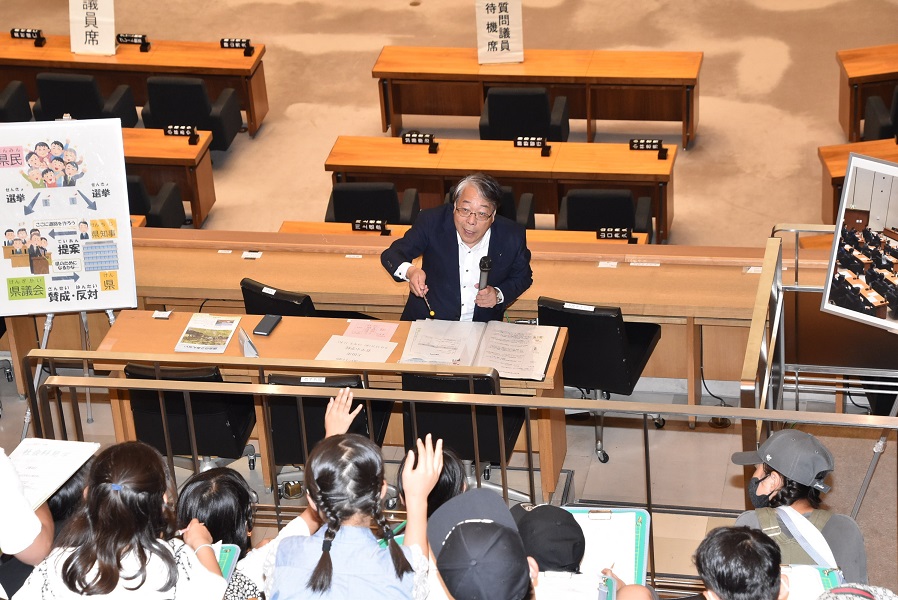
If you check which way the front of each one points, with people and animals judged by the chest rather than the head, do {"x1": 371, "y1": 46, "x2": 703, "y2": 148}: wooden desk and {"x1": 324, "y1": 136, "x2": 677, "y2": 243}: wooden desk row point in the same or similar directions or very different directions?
same or similar directions

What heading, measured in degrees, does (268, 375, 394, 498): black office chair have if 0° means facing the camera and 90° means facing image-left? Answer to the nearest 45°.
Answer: approximately 180°

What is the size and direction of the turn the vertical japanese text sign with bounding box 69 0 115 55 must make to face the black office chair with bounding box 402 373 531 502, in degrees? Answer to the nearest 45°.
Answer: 0° — it already faces it

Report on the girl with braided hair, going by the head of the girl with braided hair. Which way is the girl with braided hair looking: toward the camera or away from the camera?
away from the camera

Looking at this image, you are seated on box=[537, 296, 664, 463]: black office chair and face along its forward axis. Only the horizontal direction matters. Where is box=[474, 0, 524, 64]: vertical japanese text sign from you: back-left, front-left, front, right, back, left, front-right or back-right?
front-left

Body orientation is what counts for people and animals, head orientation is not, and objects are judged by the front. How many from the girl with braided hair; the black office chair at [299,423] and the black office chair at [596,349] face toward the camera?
0

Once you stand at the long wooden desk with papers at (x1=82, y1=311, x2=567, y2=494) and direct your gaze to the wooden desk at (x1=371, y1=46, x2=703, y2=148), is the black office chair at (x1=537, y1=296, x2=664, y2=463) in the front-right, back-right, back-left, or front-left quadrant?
front-right

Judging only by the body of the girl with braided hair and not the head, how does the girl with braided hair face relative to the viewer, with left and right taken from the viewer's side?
facing away from the viewer

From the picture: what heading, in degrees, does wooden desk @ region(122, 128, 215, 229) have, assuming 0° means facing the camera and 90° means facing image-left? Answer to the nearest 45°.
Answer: approximately 0°

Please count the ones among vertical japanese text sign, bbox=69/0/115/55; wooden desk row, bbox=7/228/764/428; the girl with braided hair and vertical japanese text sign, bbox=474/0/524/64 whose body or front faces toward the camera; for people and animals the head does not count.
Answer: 3

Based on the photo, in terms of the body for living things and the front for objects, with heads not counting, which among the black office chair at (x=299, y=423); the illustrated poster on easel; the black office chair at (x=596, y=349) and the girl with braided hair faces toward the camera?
the illustrated poster on easel

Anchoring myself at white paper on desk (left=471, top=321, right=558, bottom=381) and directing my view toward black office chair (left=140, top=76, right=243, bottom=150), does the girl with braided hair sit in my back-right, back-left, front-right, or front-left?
back-left

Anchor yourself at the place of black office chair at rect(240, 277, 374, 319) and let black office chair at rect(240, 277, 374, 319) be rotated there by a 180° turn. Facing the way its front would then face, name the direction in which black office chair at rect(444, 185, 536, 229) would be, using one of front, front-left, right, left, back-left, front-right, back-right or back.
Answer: back

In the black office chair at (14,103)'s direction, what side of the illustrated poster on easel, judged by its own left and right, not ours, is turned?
back

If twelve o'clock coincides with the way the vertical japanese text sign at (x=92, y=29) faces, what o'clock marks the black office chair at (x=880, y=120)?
The black office chair is roughly at 10 o'clock from the vertical japanese text sign.
